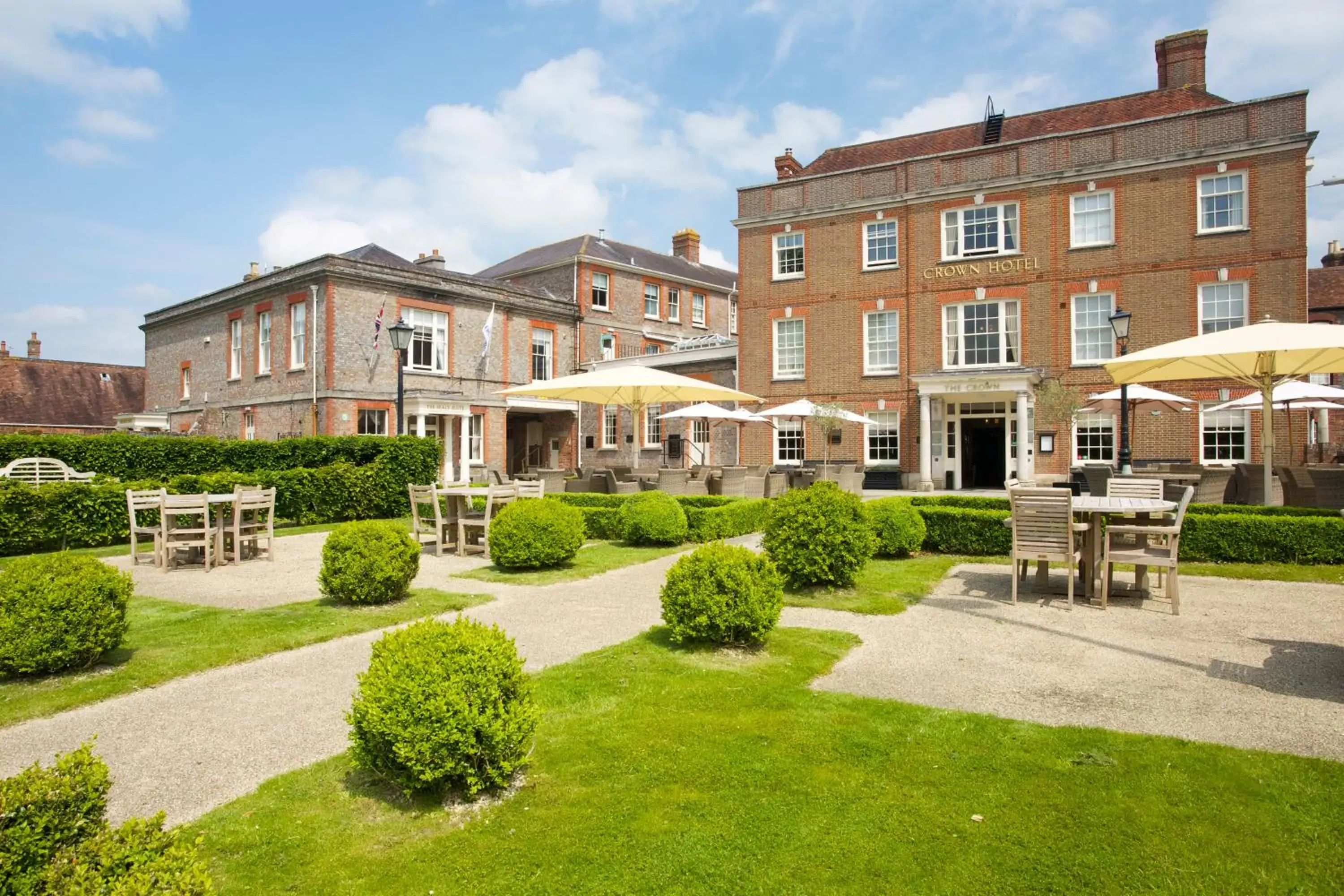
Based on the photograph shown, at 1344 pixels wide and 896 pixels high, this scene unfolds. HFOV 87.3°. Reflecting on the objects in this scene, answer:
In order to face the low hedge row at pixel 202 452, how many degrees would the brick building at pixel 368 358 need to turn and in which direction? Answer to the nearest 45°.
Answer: approximately 45° to its right

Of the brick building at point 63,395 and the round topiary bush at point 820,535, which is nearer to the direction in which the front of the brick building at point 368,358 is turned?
the round topiary bush

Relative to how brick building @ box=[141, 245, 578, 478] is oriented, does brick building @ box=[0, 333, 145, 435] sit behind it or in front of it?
behind
